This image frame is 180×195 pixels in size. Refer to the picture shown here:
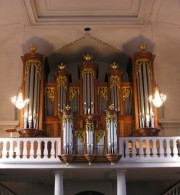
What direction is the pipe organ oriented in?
toward the camera
